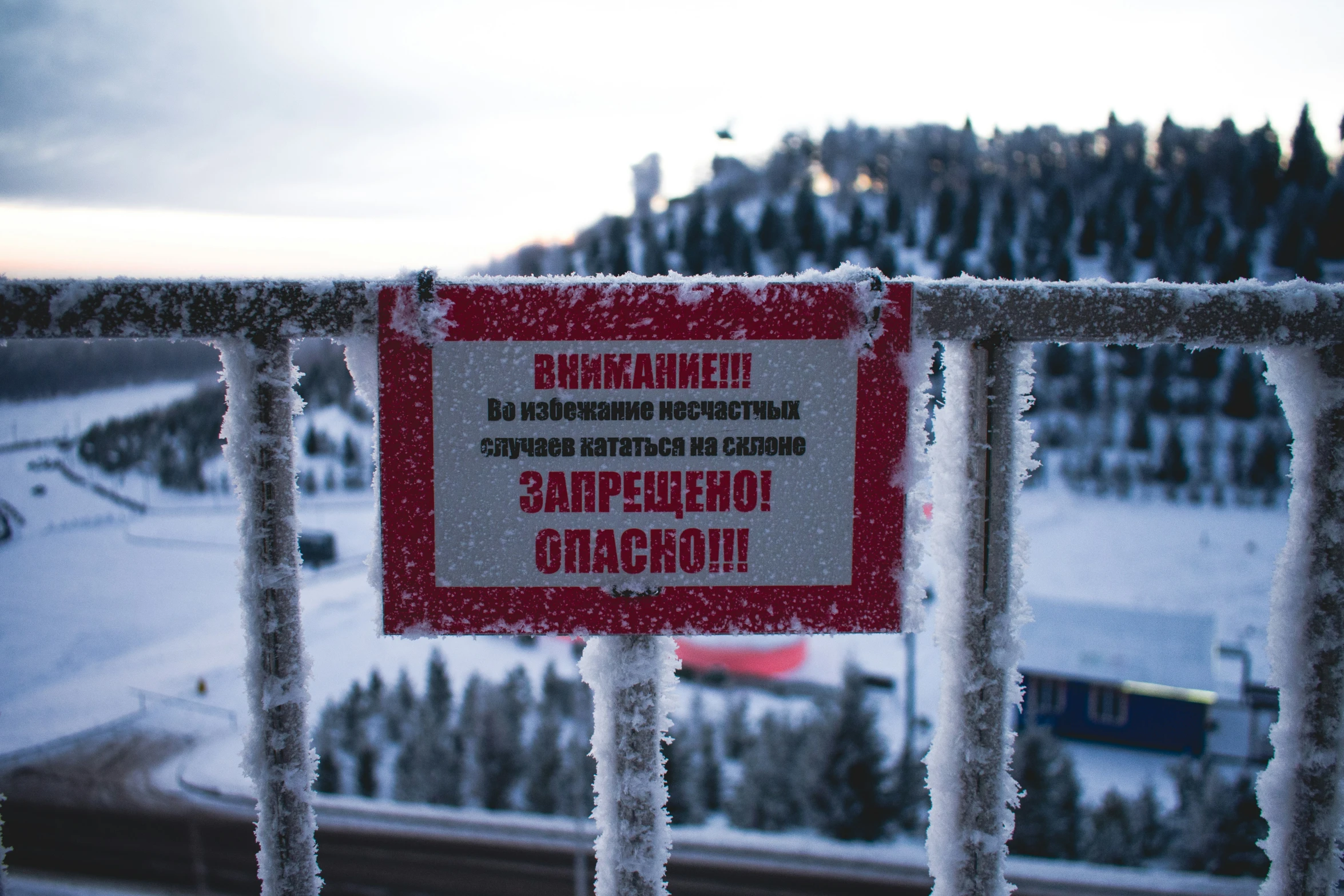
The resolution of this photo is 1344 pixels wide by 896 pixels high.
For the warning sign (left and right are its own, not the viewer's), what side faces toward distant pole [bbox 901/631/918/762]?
back

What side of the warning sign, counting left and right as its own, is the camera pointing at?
front
